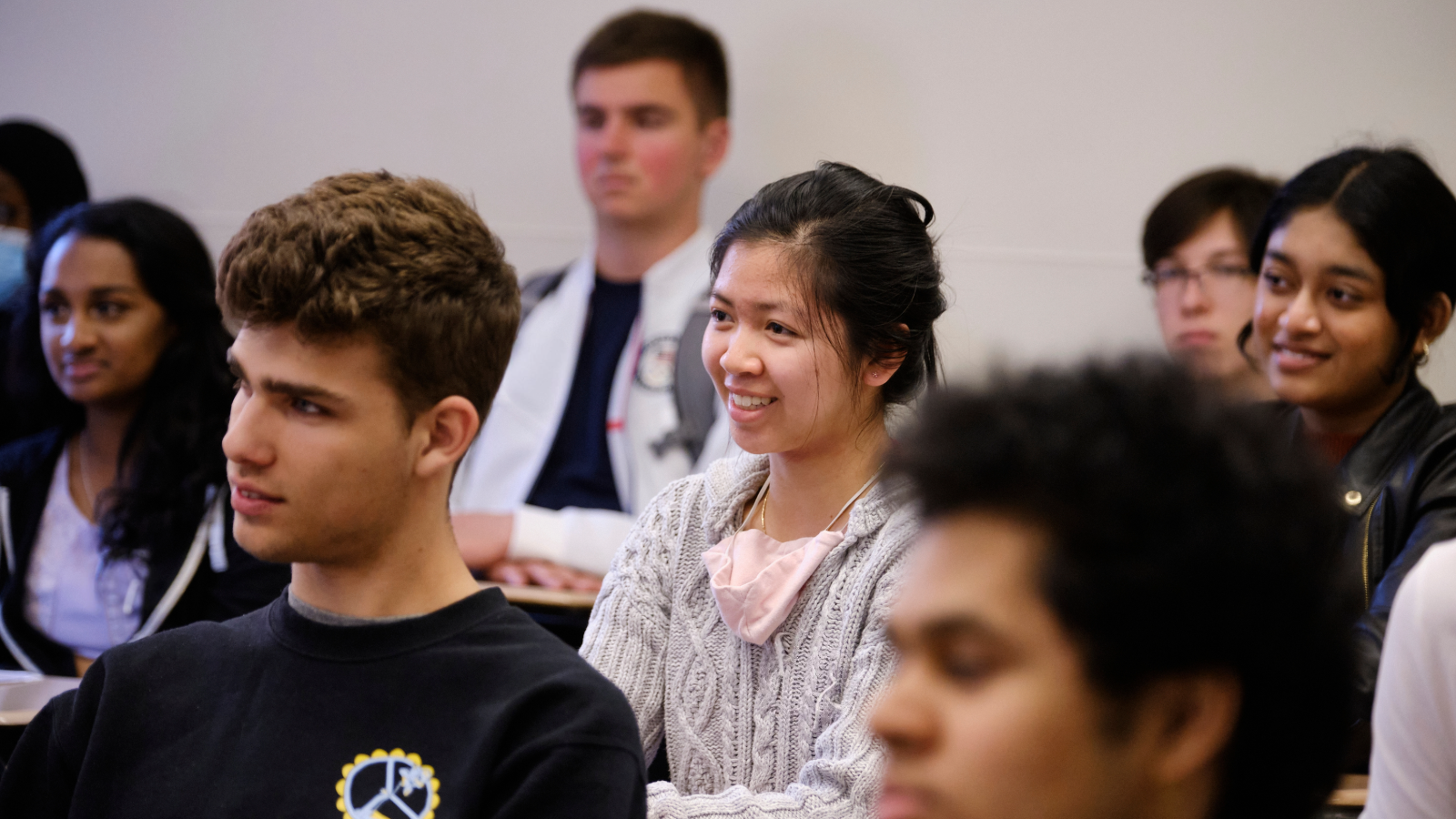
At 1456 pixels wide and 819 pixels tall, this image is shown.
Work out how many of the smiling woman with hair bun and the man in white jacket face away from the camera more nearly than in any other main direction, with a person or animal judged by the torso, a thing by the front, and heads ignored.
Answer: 0

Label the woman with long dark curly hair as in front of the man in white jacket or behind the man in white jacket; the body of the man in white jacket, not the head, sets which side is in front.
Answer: in front

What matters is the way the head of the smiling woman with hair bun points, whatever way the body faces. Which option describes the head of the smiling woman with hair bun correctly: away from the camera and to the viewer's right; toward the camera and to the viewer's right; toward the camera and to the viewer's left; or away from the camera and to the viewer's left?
toward the camera and to the viewer's left

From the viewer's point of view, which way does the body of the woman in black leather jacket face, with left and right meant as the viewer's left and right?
facing the viewer and to the left of the viewer

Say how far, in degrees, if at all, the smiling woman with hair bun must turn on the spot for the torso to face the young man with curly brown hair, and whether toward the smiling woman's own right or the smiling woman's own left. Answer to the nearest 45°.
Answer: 0° — they already face them

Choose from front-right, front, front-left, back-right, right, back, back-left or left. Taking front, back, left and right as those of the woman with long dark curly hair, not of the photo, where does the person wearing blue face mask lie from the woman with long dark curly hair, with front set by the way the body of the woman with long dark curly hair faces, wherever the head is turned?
back-right

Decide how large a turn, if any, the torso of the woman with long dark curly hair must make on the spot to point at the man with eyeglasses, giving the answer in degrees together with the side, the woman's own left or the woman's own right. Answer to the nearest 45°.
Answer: approximately 135° to the woman's own left

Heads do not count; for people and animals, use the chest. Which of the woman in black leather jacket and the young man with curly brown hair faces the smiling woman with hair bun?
the woman in black leather jacket

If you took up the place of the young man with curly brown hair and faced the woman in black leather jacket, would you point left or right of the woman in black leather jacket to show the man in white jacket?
left

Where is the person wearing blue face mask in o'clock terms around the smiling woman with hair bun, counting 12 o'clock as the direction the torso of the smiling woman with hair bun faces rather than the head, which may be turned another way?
The person wearing blue face mask is roughly at 3 o'clock from the smiling woman with hair bun.

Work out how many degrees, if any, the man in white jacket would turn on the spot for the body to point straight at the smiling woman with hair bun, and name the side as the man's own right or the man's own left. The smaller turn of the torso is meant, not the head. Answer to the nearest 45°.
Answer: approximately 45° to the man's own left

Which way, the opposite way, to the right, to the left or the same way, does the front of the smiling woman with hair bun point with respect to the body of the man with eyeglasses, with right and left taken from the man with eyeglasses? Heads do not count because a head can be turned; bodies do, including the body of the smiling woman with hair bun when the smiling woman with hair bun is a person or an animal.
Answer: the same way

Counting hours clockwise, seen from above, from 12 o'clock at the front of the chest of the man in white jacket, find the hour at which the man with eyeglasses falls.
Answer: The man with eyeglasses is roughly at 8 o'clock from the man in white jacket.

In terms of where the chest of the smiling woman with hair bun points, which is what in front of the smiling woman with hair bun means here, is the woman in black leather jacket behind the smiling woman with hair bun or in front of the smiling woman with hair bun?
behind

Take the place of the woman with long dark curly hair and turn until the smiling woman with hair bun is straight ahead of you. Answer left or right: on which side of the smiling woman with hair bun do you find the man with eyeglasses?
left

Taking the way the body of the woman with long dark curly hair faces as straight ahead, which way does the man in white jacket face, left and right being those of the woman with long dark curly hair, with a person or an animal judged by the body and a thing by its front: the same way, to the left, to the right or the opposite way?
the same way
